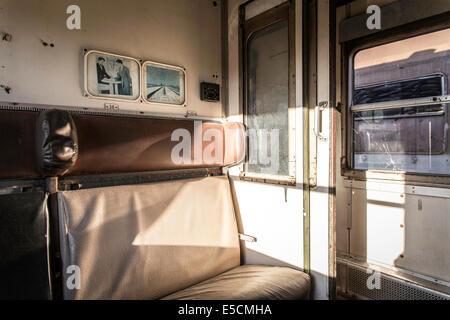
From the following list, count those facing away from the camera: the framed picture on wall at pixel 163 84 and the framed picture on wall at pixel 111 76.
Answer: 0

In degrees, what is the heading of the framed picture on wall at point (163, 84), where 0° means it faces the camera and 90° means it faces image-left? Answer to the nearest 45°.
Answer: approximately 315°
